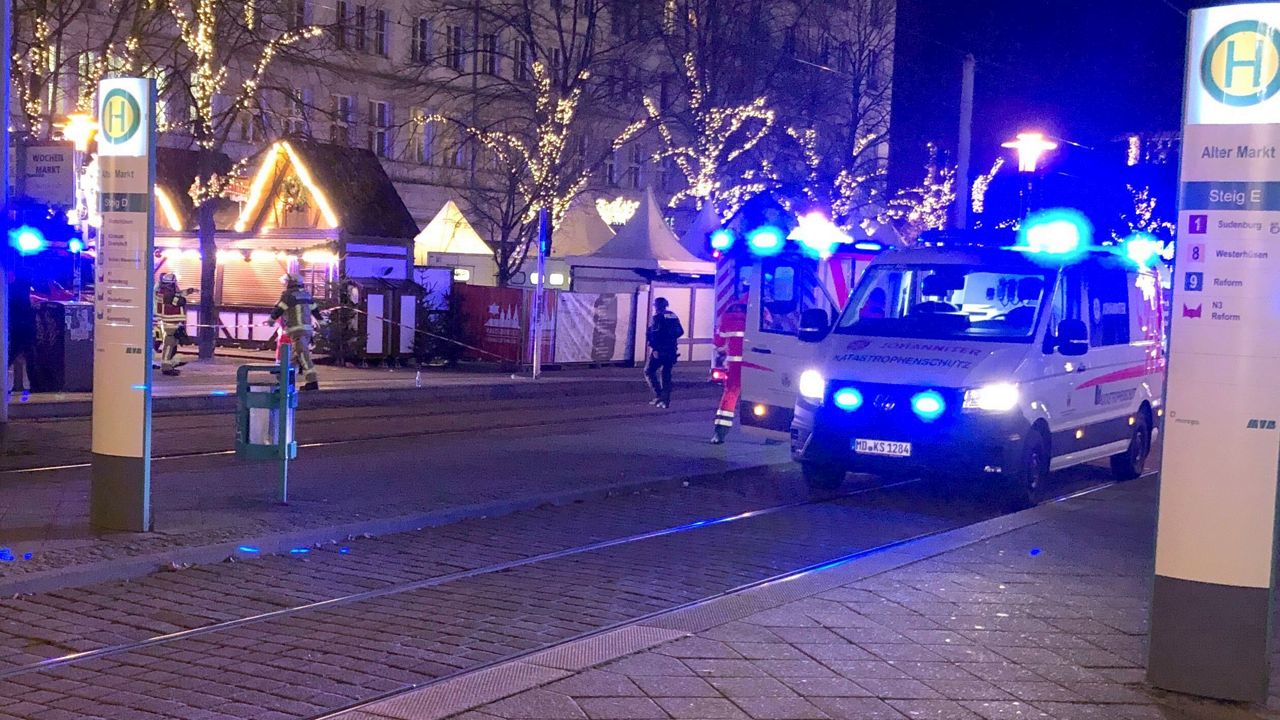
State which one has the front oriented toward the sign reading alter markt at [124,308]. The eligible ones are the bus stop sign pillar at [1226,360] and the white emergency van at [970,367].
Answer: the white emergency van

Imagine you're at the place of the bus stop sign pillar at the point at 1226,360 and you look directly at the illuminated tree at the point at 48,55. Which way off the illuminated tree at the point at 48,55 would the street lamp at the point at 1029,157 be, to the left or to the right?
right

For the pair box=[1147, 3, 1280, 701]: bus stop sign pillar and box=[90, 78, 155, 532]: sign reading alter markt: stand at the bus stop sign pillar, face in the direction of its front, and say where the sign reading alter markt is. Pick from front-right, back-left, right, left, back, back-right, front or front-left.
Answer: right

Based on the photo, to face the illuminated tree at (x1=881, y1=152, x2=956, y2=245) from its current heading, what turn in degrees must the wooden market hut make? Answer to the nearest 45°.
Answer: approximately 135° to its left

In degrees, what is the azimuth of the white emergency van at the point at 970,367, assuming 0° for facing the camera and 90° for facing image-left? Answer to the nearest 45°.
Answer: approximately 45°

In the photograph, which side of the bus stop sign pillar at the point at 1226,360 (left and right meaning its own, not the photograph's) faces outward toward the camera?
front

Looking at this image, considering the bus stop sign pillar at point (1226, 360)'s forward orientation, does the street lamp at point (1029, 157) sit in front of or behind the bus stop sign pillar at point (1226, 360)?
behind

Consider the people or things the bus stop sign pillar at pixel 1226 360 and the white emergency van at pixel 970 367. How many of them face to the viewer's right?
0

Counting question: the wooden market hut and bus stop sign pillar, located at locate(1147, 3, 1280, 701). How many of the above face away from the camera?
0

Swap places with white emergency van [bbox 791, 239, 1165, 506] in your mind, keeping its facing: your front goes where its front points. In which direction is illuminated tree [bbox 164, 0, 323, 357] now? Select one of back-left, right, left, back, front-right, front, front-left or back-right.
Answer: right
